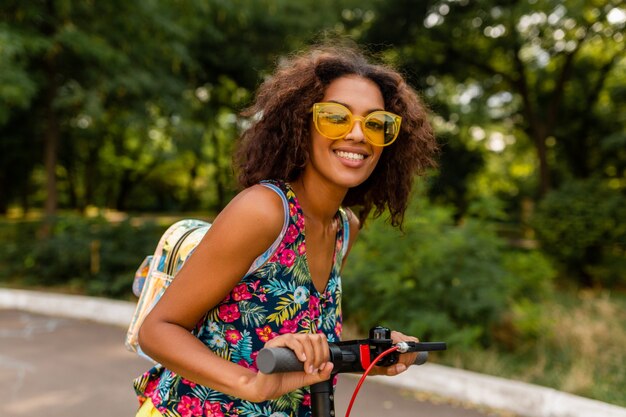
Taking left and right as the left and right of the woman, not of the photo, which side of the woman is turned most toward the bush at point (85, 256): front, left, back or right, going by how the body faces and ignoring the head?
back

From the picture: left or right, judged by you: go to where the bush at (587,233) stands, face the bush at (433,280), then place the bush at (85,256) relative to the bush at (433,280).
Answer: right

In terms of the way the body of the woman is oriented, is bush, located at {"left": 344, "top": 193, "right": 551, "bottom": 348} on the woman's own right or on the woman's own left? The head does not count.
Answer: on the woman's own left

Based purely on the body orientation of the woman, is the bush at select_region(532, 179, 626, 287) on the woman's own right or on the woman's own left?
on the woman's own left

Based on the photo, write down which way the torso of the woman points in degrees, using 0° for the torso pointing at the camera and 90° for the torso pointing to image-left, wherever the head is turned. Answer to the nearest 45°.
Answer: approximately 315°
